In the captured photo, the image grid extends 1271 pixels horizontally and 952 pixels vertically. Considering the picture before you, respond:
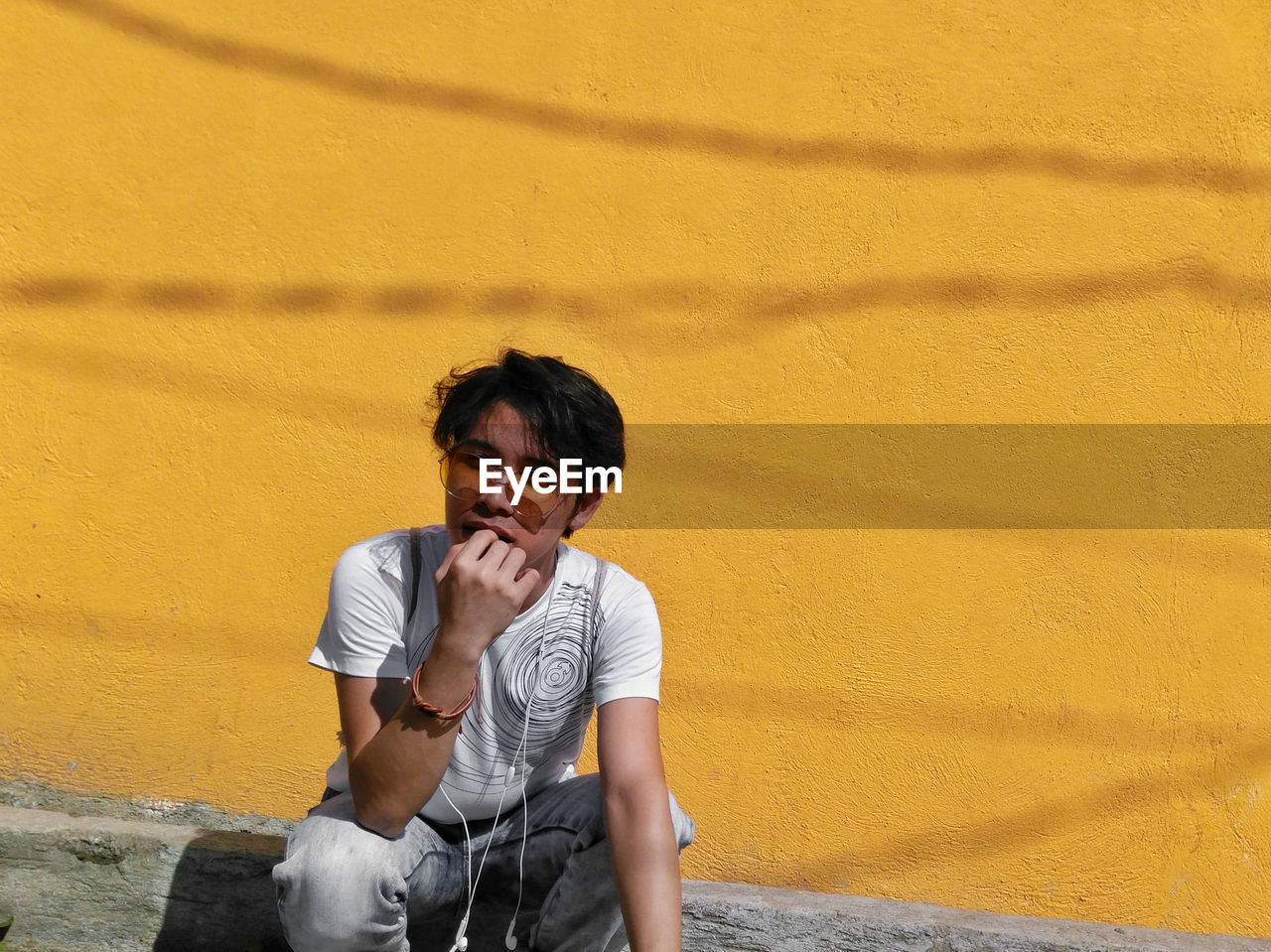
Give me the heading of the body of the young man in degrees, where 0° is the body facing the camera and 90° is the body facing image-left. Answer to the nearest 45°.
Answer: approximately 0°
